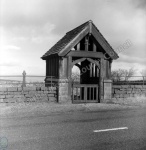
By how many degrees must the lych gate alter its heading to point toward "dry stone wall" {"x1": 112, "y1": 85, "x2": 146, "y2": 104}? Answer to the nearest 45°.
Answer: approximately 90° to its left

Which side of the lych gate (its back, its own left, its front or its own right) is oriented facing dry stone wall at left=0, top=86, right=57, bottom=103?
right

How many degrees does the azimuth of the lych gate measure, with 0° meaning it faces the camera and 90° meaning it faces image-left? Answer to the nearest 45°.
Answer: approximately 315°
